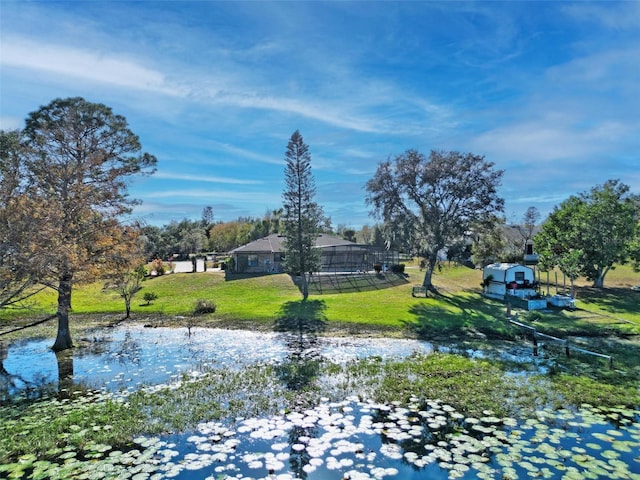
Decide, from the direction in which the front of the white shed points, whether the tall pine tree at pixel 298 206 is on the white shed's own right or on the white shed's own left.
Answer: on the white shed's own right

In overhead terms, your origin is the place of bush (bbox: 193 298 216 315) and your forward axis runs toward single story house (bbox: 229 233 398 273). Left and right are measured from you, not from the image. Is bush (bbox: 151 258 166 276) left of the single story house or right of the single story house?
left

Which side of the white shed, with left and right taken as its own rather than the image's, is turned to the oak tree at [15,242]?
right

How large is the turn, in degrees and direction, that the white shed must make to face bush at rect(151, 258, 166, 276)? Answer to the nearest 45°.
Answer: approximately 135° to its right

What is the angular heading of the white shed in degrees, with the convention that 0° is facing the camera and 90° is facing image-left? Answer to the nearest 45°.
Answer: approximately 315°

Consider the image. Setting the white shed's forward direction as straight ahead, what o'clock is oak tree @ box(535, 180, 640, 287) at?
The oak tree is roughly at 9 o'clock from the white shed.

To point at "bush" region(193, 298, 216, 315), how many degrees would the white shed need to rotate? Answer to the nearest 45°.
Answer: approximately 90° to its right
